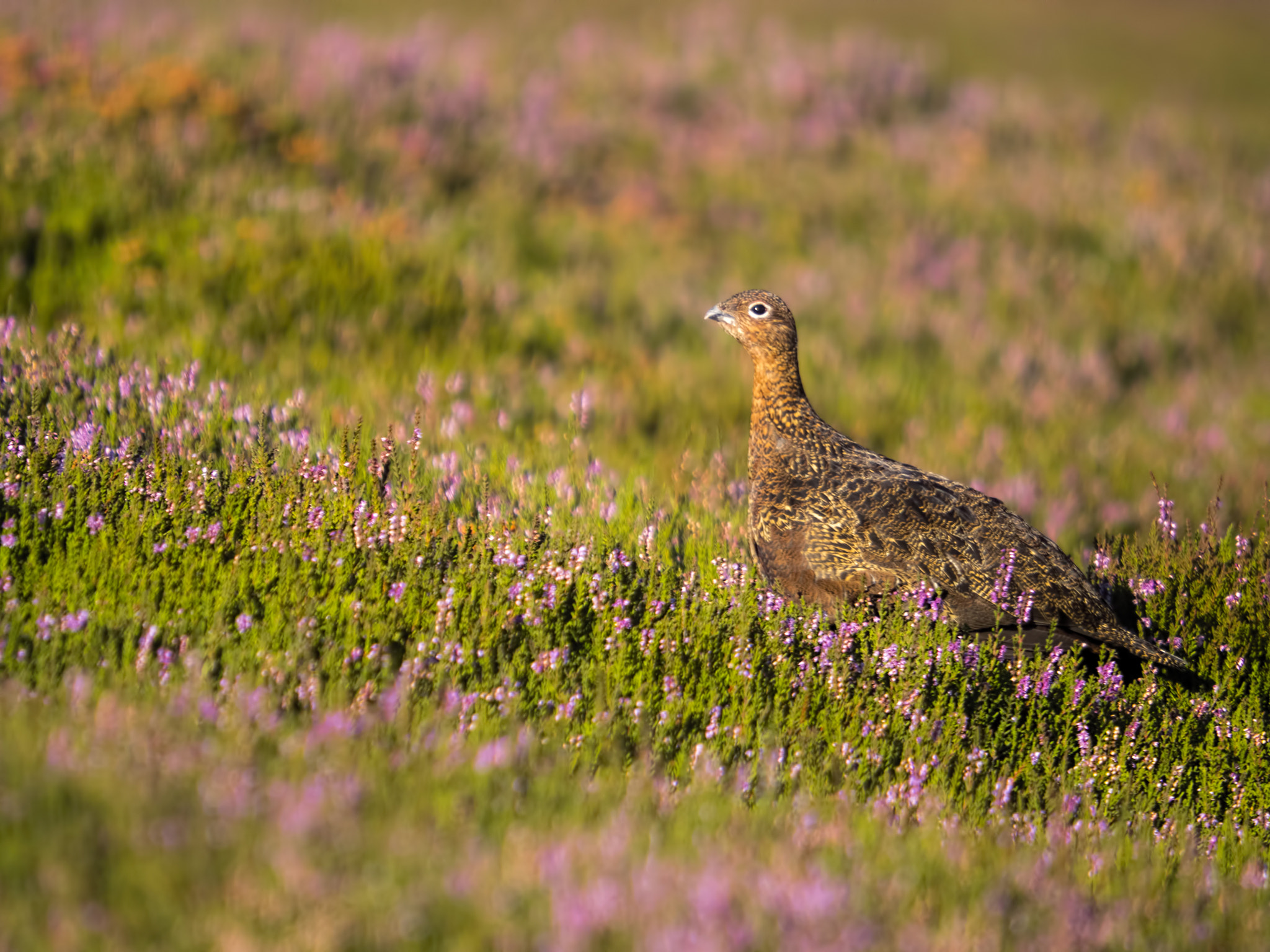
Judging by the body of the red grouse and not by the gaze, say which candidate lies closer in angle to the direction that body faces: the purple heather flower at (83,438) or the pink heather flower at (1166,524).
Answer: the purple heather flower

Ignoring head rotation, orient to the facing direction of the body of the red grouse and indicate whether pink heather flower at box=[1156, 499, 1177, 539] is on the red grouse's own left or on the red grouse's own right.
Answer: on the red grouse's own right

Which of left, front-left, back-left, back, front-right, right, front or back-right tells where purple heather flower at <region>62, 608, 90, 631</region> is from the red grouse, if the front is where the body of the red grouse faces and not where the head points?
front-left

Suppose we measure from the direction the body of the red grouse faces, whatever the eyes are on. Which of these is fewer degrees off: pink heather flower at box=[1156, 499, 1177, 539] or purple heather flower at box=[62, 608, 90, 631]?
the purple heather flower

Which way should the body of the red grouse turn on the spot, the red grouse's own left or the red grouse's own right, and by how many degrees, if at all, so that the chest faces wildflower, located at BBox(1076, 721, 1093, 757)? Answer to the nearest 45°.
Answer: approximately 135° to the red grouse's own left

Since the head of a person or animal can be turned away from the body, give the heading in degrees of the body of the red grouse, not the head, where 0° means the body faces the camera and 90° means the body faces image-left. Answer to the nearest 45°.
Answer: approximately 90°

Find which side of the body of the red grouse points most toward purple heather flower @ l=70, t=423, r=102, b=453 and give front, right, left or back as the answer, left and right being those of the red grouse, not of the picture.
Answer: front

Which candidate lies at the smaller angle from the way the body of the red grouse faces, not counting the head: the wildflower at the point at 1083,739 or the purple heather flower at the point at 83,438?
the purple heather flower
